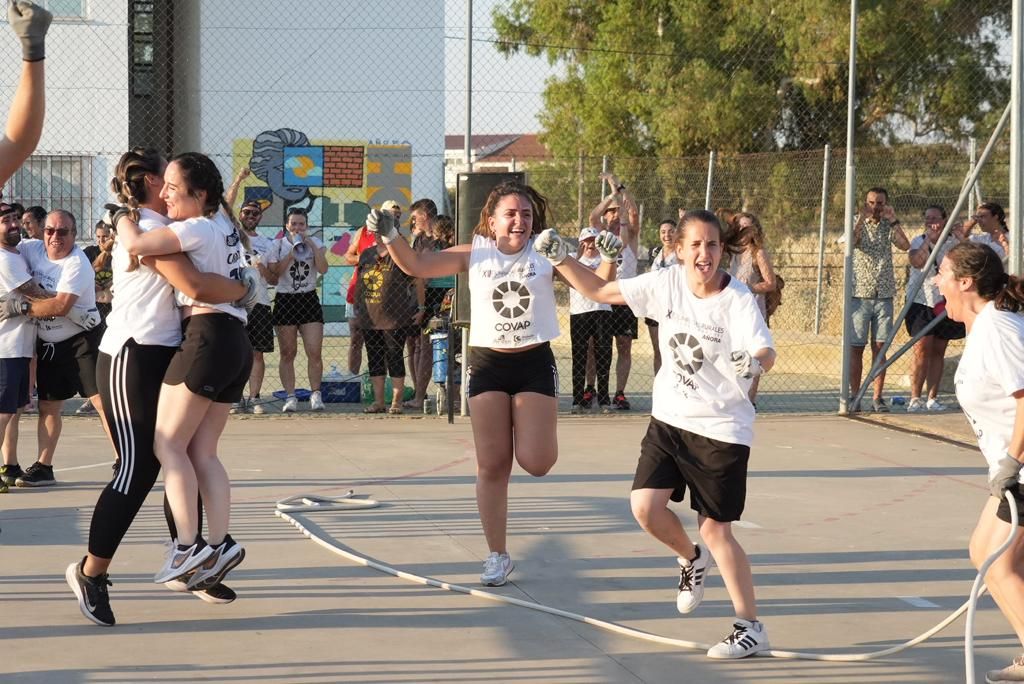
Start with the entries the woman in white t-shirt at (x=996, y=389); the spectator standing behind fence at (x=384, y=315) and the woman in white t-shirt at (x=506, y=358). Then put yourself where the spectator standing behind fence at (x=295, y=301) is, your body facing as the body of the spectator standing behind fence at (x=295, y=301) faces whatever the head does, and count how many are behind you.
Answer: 0

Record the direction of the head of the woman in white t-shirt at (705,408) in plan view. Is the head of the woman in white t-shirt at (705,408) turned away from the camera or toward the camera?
toward the camera

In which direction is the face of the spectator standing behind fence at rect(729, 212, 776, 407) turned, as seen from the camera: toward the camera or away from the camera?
toward the camera

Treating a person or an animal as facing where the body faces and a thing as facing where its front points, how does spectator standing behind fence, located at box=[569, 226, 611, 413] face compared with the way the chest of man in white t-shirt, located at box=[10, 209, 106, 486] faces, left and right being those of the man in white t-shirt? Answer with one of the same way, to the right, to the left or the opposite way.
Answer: the same way

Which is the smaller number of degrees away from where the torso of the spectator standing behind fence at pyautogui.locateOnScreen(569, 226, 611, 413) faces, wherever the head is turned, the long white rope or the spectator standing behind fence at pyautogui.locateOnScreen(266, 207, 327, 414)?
the long white rope

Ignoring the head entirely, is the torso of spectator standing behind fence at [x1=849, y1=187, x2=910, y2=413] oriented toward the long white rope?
yes

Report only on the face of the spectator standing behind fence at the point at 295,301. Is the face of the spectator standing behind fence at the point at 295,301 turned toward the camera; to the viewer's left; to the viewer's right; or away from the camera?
toward the camera

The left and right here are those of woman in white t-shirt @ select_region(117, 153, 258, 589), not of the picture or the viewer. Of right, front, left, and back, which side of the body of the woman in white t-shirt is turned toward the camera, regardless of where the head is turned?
left

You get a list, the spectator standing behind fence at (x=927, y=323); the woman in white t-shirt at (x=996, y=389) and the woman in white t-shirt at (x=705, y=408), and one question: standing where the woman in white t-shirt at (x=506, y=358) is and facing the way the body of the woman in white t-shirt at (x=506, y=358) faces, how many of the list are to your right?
0

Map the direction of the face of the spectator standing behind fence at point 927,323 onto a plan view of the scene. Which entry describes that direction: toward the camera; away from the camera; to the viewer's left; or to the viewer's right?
toward the camera

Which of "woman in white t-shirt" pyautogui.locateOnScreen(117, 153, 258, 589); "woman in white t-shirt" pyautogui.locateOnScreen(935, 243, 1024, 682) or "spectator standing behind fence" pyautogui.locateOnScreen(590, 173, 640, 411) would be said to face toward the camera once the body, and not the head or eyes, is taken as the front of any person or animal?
the spectator standing behind fence

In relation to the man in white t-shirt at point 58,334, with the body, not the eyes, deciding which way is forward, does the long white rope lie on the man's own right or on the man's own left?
on the man's own left

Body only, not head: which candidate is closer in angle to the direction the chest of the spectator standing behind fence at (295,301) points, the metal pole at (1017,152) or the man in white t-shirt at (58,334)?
the man in white t-shirt

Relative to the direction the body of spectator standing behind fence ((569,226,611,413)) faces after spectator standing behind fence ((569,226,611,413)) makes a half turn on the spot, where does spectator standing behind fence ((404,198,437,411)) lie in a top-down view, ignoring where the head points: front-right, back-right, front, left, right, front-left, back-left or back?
left

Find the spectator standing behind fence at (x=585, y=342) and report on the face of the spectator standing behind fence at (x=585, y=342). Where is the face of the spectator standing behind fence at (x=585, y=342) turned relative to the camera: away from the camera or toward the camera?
toward the camera

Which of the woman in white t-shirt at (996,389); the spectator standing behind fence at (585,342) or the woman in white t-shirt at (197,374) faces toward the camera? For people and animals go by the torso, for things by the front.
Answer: the spectator standing behind fence

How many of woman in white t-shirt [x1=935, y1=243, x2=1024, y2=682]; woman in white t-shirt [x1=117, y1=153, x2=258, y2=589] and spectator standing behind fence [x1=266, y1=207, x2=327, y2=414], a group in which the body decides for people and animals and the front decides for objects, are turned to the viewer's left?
2

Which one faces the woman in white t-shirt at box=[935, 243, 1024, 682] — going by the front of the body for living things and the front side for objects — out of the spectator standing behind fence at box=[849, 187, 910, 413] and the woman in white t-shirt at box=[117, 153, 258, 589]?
the spectator standing behind fence

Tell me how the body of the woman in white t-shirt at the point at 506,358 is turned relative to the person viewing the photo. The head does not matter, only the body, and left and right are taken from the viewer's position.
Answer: facing the viewer

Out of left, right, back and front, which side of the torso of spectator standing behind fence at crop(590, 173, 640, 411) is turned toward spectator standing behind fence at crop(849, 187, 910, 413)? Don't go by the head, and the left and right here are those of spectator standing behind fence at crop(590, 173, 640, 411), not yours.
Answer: left

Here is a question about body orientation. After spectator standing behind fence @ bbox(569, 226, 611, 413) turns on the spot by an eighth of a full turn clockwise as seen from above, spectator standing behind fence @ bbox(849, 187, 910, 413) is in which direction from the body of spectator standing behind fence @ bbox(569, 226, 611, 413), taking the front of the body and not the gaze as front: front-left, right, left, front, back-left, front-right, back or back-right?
back-left

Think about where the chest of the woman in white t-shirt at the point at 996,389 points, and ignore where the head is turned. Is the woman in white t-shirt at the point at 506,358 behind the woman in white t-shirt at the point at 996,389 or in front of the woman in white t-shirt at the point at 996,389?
in front
